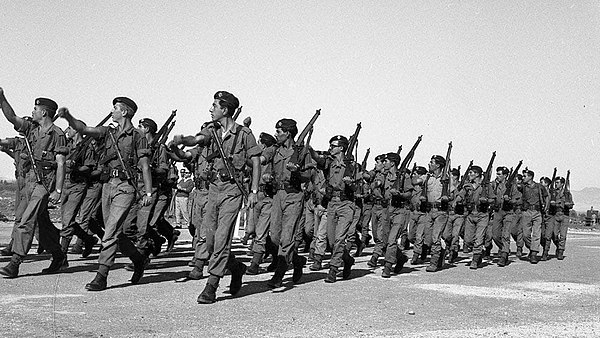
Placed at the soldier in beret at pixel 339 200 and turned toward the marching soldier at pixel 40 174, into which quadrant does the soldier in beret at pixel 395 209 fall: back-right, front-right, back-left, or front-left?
back-right

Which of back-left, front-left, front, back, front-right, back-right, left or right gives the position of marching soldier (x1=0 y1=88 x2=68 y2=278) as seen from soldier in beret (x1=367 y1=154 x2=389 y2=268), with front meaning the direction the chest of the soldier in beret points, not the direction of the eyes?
front

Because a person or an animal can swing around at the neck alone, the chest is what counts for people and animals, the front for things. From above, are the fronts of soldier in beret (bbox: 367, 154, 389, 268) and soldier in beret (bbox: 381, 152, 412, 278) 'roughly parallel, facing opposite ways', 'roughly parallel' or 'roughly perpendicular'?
roughly parallel

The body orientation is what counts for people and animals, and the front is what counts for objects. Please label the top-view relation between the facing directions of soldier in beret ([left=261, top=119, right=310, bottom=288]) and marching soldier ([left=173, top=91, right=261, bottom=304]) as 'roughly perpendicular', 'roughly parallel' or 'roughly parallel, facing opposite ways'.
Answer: roughly parallel

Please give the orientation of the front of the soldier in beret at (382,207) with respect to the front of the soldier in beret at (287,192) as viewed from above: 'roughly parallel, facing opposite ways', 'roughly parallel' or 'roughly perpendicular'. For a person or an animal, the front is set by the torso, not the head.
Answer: roughly parallel

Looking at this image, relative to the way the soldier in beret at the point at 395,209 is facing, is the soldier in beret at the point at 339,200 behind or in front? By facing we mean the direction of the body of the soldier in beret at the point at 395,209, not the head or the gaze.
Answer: in front

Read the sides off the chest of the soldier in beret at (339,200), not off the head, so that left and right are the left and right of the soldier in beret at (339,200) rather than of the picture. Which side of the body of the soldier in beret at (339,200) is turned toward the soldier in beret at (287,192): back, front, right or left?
front

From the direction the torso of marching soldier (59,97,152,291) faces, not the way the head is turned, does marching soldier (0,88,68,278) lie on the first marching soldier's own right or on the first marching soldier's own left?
on the first marching soldier's own right

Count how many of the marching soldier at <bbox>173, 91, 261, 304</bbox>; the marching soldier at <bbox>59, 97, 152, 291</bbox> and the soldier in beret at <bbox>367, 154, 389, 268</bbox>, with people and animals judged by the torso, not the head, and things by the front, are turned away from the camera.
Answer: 0

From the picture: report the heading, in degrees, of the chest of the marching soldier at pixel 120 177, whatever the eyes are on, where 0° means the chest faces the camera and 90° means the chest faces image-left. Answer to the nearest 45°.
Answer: approximately 45°

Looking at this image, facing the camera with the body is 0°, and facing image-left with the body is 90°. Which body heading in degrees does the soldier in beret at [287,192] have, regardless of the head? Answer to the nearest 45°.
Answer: approximately 45°

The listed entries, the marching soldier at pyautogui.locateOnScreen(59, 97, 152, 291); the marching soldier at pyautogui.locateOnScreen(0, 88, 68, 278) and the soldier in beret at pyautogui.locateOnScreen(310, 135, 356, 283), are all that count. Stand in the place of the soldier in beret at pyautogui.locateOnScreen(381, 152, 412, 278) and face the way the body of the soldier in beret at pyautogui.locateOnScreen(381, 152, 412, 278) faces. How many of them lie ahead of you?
3
